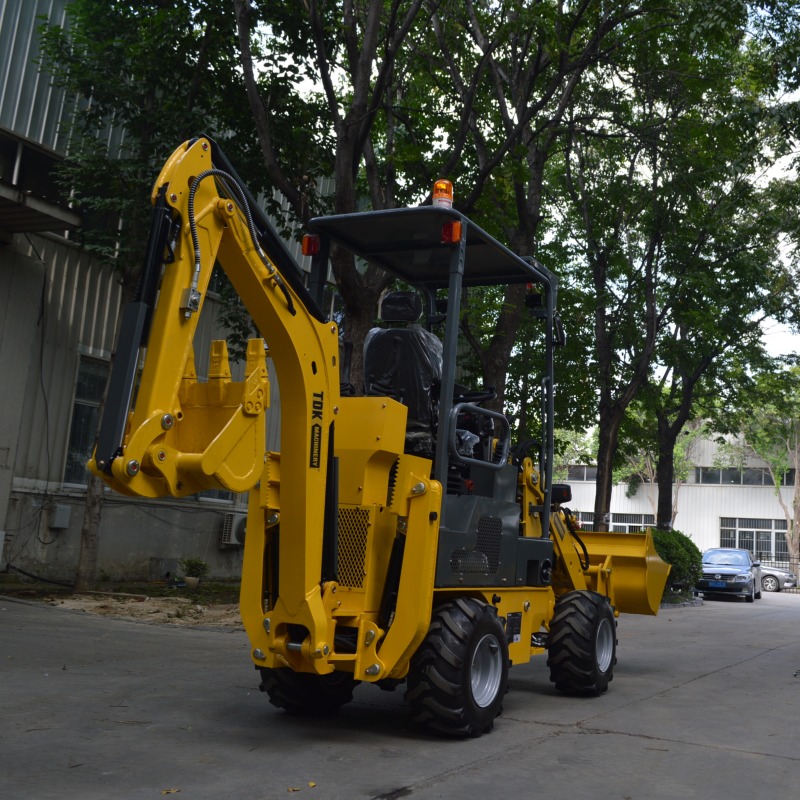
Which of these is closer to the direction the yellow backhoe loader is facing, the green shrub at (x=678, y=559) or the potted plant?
the green shrub

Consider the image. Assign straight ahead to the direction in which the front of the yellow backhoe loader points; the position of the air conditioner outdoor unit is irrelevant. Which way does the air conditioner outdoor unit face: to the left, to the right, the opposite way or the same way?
to the right

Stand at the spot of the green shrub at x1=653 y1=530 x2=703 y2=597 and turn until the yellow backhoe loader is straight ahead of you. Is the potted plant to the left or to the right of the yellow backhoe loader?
right

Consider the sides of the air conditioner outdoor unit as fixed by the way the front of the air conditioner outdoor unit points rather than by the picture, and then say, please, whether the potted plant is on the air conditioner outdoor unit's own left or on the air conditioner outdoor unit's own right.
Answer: on the air conditioner outdoor unit's own right

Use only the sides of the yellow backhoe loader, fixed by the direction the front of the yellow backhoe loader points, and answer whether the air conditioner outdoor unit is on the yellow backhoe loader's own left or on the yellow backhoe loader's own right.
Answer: on the yellow backhoe loader's own left

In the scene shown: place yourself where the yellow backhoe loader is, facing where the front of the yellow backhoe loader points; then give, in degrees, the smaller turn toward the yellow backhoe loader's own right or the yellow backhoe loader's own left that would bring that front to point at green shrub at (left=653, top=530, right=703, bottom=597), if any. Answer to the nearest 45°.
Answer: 0° — it already faces it

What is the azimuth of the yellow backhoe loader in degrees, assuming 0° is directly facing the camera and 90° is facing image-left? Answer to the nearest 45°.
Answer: approximately 225°

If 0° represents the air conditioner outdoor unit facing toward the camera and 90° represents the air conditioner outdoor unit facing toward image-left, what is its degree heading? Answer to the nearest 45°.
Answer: approximately 315°
